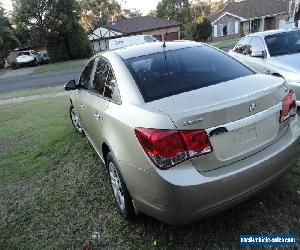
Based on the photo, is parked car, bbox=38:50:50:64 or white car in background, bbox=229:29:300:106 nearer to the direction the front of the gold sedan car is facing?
the parked car

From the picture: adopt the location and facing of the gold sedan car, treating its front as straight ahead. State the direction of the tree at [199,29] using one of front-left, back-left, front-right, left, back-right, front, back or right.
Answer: front-right

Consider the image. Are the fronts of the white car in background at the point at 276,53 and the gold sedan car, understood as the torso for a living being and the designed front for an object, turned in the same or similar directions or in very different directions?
very different directions

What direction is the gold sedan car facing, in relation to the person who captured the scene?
facing away from the viewer and to the left of the viewer

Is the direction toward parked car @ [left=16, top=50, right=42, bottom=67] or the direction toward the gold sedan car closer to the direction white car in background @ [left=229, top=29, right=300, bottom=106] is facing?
the gold sedan car

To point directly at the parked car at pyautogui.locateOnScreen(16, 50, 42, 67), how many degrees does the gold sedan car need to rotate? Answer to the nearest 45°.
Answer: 0° — it already faces it

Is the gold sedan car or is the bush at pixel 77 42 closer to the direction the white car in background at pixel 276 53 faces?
the gold sedan car
